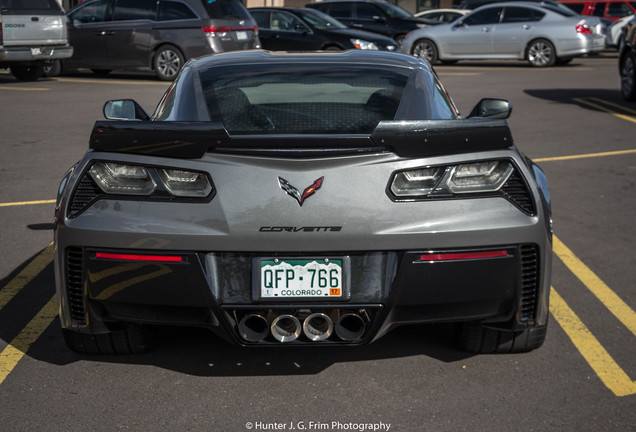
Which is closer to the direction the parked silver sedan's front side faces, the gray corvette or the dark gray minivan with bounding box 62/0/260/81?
the dark gray minivan

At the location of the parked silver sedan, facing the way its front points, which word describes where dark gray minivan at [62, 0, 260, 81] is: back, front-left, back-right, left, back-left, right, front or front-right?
front-left

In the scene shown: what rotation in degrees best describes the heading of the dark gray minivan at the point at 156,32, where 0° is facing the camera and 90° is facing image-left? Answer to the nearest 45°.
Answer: approximately 135°

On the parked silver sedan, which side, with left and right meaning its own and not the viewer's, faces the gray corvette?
left

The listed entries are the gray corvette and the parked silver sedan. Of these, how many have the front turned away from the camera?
1

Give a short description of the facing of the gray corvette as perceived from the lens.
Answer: facing away from the viewer

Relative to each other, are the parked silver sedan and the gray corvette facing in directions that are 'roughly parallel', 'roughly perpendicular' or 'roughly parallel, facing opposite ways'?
roughly perpendicular

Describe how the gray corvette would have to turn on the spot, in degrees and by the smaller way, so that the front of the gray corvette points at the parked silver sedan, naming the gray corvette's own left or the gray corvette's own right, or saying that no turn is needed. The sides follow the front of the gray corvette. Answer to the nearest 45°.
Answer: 0° — it already faces it

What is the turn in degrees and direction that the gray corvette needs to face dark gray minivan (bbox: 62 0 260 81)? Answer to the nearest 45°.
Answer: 0° — it already faces it

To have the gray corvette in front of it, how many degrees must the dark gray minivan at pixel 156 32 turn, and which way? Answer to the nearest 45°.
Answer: approximately 135° to its left

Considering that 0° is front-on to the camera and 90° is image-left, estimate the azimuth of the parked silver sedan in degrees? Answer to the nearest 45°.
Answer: approximately 90°
